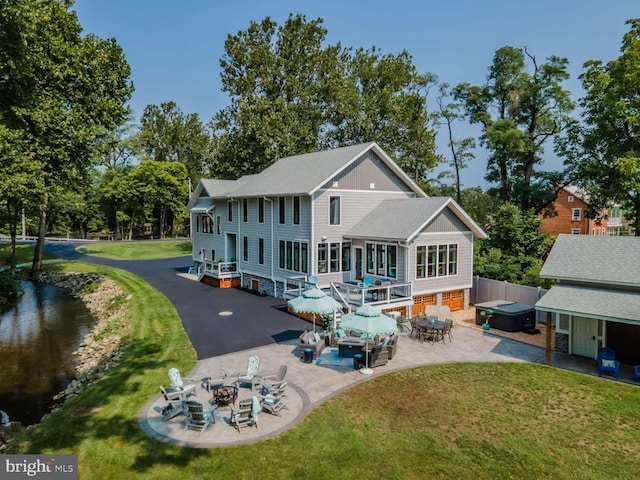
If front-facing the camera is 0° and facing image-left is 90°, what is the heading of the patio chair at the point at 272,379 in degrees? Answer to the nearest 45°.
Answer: approximately 45°

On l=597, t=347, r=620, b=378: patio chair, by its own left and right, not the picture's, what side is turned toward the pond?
right

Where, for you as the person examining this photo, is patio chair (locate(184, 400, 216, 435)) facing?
facing away from the viewer and to the right of the viewer

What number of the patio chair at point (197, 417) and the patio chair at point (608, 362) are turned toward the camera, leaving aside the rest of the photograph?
1

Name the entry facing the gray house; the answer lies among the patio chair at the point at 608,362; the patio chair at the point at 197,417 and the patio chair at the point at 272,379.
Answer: the patio chair at the point at 197,417

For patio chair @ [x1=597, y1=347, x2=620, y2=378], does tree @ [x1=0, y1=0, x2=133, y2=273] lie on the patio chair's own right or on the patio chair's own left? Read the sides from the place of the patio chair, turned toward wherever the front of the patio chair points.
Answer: on the patio chair's own right

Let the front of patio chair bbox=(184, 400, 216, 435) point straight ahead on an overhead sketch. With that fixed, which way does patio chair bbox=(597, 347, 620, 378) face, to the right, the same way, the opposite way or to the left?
the opposite way

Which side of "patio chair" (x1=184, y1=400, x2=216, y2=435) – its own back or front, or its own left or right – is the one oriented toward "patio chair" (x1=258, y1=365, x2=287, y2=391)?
front

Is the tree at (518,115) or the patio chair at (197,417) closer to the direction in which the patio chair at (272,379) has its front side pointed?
the patio chair

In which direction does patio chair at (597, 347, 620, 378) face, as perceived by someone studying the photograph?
facing the viewer

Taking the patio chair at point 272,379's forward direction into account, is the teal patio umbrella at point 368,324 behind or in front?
behind

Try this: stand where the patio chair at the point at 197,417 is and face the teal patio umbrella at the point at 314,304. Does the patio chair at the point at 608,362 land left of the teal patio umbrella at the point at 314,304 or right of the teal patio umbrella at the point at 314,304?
right

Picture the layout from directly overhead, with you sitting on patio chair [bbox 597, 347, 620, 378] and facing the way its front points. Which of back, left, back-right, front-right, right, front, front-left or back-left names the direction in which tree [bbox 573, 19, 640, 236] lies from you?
back

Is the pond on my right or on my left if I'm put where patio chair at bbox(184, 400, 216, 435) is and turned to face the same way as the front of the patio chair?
on my left

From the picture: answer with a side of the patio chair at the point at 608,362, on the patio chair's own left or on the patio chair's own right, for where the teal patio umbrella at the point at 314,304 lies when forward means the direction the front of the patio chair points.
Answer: on the patio chair's own right

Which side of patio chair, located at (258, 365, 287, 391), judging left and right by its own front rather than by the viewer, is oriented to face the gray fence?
back

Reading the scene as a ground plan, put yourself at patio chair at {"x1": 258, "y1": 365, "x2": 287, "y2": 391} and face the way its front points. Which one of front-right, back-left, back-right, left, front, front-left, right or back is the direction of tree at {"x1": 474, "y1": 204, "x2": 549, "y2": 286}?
back

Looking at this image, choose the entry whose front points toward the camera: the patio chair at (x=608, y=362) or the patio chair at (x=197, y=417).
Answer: the patio chair at (x=608, y=362)

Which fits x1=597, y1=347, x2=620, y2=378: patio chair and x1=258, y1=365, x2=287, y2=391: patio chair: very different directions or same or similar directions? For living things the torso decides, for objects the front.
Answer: same or similar directions

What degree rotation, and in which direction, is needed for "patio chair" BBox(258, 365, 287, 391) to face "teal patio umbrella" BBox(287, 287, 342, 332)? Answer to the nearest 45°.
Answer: approximately 180°

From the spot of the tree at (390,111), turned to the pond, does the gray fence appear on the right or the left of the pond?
left

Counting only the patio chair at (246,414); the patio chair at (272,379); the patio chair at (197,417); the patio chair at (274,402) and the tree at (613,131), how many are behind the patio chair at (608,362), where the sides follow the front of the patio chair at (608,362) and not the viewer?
1
